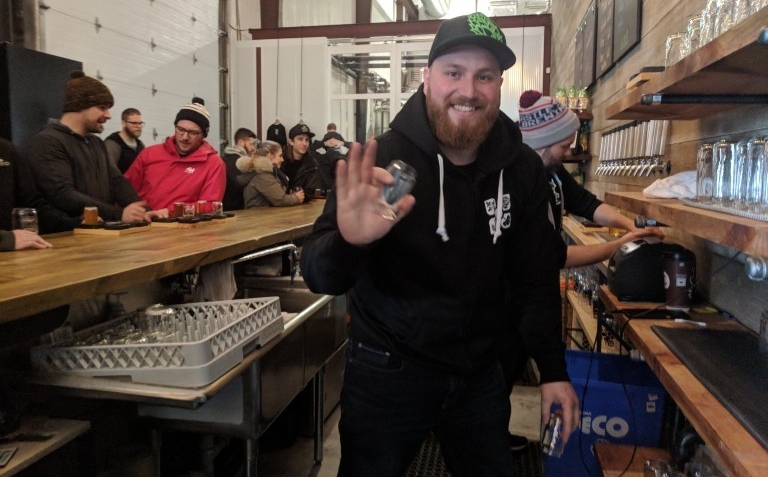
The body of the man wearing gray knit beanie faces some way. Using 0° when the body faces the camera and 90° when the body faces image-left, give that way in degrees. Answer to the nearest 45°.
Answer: approximately 270°

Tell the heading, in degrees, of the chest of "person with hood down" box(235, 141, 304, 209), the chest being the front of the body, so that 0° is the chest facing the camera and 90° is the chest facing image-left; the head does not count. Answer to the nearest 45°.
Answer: approximately 270°

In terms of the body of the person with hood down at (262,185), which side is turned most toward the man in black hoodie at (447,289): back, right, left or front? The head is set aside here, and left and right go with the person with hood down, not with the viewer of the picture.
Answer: right

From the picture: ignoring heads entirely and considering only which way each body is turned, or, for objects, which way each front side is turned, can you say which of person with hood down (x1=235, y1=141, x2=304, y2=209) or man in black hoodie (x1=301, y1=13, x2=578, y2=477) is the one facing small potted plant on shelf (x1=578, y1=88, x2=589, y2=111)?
the person with hood down

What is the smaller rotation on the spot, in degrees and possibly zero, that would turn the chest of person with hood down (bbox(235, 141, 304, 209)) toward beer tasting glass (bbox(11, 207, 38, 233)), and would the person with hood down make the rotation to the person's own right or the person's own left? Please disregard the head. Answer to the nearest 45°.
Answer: approximately 135° to the person's own right

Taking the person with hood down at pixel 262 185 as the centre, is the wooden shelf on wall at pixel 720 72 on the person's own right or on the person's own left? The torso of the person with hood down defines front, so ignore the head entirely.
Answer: on the person's own right

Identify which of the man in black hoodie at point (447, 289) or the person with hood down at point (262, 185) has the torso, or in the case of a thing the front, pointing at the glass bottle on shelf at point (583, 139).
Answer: the person with hood down

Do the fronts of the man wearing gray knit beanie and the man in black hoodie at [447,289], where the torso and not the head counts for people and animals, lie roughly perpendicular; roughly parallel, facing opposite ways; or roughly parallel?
roughly perpendicular

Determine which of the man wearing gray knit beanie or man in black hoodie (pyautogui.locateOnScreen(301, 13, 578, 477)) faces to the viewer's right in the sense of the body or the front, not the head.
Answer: the man wearing gray knit beanie

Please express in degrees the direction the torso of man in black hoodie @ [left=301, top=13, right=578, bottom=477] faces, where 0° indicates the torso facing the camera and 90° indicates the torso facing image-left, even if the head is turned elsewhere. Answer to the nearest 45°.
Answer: approximately 0°

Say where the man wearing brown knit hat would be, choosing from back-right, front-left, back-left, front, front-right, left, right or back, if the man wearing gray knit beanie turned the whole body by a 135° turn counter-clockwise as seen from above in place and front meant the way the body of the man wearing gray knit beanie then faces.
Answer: front-left
